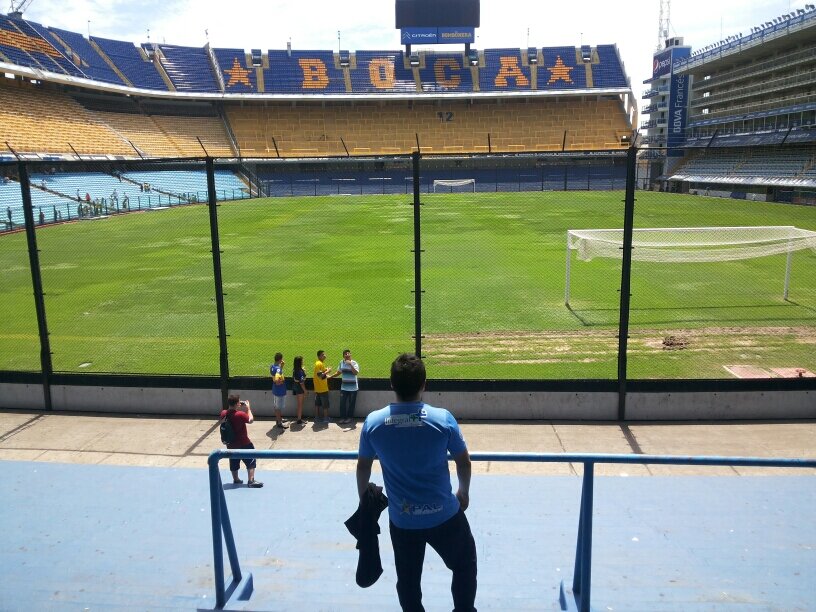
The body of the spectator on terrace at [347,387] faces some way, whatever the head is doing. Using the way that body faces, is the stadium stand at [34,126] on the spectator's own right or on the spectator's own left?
on the spectator's own right

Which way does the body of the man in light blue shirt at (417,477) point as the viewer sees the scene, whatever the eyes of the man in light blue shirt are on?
away from the camera

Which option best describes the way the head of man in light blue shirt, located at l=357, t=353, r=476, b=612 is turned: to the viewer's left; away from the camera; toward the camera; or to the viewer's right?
away from the camera

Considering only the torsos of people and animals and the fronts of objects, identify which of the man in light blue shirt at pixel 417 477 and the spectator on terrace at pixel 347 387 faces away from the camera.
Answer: the man in light blue shirt

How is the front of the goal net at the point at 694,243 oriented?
away from the camera

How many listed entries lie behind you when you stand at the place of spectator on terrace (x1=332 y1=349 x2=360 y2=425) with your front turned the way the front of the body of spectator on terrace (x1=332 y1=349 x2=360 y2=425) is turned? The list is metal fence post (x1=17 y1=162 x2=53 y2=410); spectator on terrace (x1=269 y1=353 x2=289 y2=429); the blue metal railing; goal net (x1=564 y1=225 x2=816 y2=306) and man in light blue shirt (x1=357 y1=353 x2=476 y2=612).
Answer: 1

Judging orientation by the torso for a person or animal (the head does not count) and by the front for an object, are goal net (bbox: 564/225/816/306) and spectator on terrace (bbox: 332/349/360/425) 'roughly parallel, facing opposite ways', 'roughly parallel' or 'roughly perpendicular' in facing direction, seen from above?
roughly parallel, facing opposite ways

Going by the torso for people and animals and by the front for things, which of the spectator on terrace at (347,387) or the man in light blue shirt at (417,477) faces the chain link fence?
the man in light blue shirt

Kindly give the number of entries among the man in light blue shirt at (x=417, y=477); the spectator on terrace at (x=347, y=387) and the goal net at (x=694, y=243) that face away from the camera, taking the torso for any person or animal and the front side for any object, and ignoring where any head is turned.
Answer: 2

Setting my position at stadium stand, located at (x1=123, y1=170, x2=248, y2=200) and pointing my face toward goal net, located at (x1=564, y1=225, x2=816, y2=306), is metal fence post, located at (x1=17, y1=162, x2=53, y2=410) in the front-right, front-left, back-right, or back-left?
front-right

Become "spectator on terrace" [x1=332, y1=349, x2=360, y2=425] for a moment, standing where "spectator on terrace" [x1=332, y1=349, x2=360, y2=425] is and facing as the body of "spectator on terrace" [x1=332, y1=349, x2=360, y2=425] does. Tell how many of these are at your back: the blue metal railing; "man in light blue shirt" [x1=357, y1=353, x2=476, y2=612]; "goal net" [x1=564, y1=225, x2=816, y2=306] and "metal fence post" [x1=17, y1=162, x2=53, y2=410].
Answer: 1

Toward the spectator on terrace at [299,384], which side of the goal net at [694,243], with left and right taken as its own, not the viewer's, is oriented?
left

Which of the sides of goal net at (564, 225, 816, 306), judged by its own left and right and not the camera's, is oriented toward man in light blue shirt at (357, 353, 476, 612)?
back

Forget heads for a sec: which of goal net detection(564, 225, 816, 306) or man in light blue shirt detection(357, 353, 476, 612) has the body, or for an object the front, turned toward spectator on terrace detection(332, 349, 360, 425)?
the man in light blue shirt
